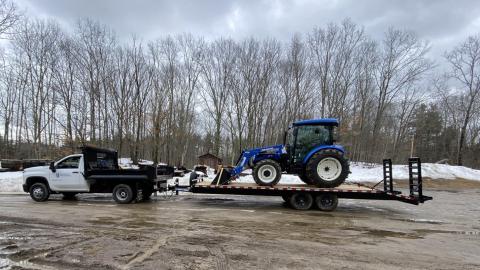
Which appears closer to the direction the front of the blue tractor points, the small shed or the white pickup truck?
the white pickup truck

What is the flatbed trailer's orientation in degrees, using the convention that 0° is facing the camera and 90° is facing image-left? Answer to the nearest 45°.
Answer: approximately 90°

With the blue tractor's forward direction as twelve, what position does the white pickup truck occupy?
The white pickup truck is roughly at 12 o'clock from the blue tractor.

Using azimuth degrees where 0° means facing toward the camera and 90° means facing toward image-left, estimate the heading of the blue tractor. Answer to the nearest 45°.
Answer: approximately 90°

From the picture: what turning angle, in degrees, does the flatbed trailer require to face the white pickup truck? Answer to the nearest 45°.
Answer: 0° — it already faces it
